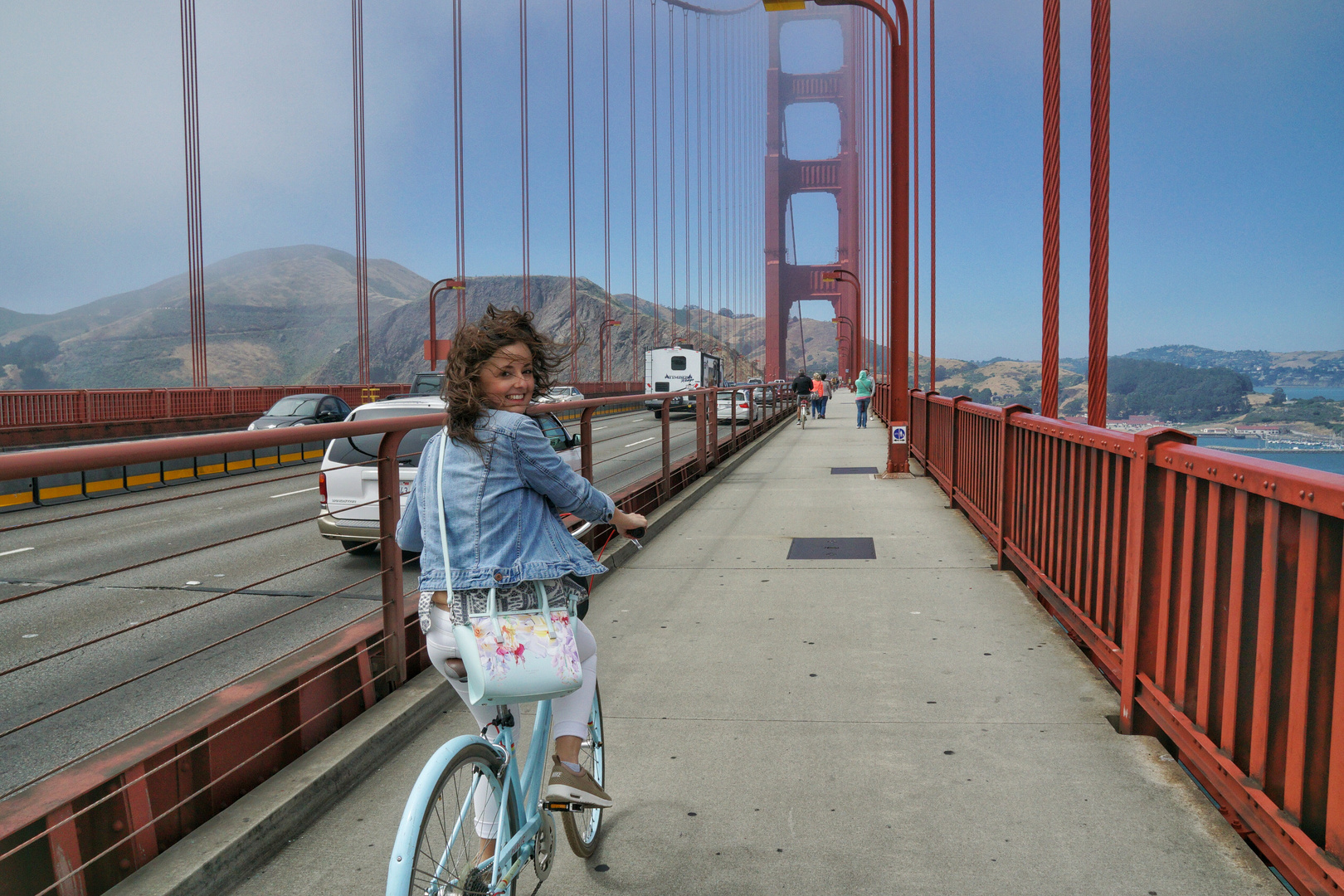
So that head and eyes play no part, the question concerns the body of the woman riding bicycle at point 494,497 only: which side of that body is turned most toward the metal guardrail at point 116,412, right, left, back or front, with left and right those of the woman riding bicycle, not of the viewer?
left

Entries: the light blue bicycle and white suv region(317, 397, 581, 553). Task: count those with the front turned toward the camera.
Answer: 0

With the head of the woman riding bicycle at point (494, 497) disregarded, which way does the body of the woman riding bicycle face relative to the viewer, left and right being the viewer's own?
facing away from the viewer and to the right of the viewer

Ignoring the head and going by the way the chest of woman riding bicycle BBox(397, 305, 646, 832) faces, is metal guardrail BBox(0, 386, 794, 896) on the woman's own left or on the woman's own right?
on the woman's own left

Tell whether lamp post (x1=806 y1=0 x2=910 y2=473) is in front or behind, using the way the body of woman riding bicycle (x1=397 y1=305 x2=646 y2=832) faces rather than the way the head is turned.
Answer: in front

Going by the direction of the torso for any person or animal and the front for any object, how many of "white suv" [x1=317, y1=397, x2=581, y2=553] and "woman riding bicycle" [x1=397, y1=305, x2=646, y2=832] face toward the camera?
0

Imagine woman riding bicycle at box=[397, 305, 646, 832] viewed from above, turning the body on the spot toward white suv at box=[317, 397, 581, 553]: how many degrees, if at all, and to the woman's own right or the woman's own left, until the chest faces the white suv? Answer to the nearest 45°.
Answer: approximately 45° to the woman's own left

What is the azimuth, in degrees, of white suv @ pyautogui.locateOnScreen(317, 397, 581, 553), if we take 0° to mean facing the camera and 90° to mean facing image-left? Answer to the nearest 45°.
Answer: approximately 225°

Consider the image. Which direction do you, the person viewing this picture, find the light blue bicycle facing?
facing away from the viewer and to the right of the viewer
